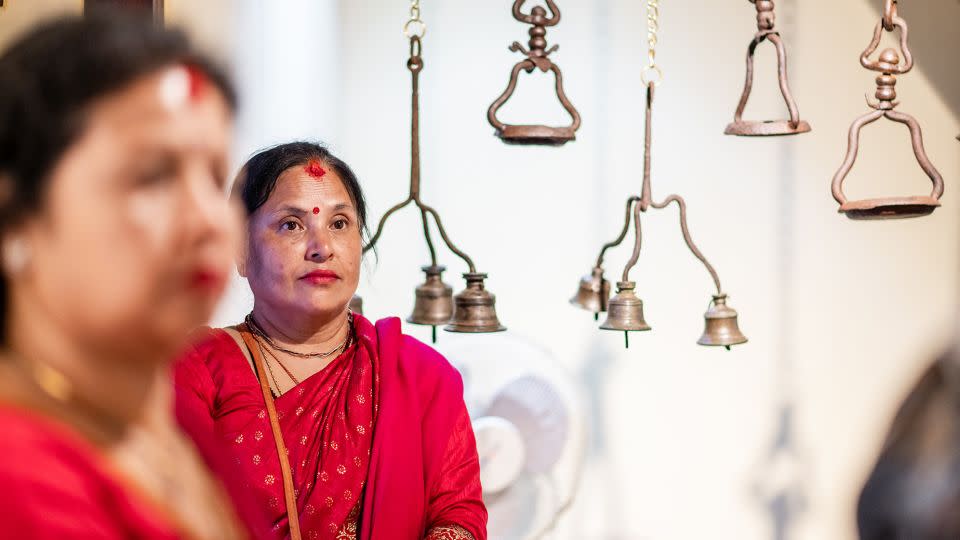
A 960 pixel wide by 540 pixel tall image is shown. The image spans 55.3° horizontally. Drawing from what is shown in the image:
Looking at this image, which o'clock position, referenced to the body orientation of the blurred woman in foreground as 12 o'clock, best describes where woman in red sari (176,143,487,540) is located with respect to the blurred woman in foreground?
The woman in red sari is roughly at 8 o'clock from the blurred woman in foreground.

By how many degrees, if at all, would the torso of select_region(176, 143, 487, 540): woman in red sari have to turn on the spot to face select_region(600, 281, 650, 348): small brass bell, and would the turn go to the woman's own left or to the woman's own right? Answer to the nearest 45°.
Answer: approximately 135° to the woman's own left

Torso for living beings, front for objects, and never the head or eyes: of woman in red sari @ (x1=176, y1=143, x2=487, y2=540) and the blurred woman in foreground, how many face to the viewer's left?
0

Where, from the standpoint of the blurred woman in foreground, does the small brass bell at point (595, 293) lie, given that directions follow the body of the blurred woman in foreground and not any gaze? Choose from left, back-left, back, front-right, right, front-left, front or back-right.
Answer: left

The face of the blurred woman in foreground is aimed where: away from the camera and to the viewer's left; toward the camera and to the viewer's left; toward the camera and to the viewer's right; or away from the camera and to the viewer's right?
toward the camera and to the viewer's right

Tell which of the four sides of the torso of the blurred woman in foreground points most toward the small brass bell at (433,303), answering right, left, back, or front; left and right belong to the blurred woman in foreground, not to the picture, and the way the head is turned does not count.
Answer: left

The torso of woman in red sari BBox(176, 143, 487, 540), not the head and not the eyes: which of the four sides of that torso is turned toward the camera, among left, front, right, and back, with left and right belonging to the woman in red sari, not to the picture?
front

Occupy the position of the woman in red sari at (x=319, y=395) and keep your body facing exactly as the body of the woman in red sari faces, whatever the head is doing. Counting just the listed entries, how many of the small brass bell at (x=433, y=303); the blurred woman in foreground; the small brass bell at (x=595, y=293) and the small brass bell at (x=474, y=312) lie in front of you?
1

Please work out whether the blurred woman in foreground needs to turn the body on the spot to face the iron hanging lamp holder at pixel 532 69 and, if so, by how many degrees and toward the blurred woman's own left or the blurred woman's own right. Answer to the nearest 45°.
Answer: approximately 90° to the blurred woman's own left

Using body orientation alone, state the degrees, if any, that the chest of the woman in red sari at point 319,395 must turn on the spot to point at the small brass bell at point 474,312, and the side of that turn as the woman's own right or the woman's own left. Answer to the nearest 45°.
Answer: approximately 135° to the woman's own left

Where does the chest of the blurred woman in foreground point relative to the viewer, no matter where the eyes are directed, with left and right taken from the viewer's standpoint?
facing the viewer and to the right of the viewer
